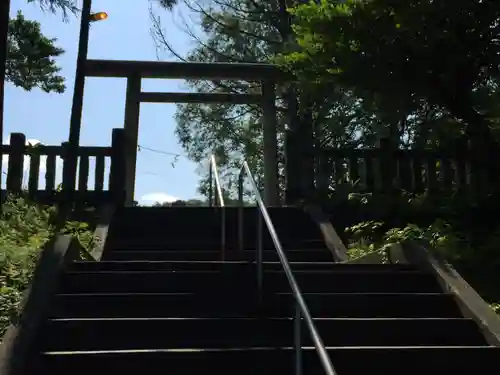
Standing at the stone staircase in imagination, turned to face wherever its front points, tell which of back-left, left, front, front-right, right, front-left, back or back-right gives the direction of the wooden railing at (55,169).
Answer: back-right

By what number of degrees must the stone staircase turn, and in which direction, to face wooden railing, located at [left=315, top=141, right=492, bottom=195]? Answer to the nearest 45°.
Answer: approximately 135° to its left

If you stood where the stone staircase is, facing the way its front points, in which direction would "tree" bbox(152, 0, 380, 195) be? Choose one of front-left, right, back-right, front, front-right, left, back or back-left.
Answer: back
